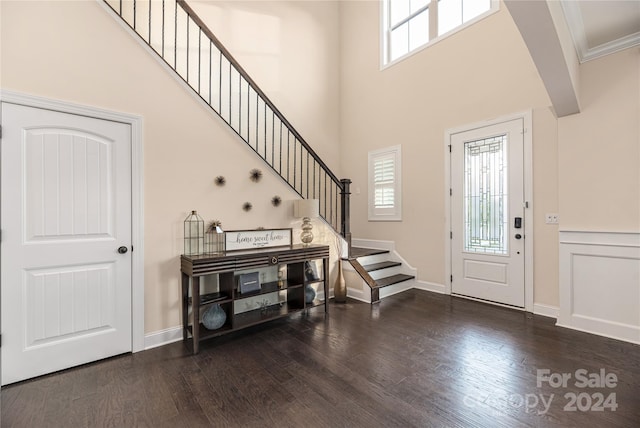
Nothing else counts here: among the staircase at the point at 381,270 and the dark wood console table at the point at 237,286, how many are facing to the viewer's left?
0

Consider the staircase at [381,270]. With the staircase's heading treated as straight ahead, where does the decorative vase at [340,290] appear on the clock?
The decorative vase is roughly at 3 o'clock from the staircase.

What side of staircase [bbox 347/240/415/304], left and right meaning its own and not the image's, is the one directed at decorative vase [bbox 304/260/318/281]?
right

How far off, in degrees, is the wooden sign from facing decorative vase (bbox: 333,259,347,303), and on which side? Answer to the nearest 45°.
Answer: approximately 90° to its left

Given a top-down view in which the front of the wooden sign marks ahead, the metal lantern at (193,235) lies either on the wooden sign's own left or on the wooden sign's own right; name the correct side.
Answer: on the wooden sign's own right

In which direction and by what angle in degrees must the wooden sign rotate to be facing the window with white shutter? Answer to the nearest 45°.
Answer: approximately 90° to its left

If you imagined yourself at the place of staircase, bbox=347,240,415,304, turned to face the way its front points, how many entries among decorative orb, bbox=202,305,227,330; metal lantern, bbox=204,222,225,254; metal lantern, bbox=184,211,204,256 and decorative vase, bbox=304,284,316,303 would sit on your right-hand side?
4

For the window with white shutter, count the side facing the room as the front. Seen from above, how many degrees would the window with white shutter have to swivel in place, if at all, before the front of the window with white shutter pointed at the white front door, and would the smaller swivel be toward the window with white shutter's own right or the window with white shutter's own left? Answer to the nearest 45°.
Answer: approximately 90° to the window with white shutter's own left

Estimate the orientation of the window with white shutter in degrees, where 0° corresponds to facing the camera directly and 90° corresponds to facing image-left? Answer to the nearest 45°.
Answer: approximately 45°

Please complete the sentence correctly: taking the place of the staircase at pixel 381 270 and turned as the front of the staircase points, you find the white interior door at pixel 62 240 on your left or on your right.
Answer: on your right

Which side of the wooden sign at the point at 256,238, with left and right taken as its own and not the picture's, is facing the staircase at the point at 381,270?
left
